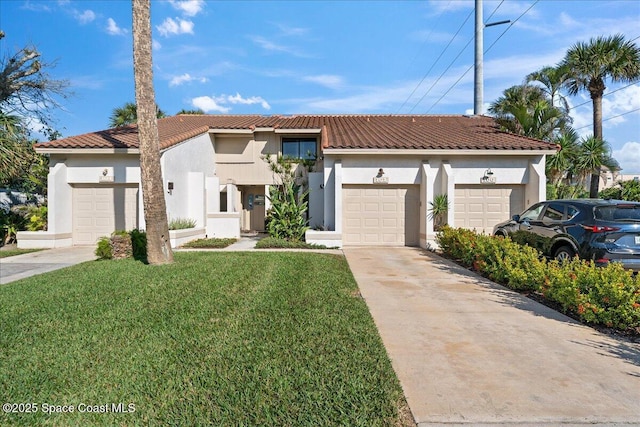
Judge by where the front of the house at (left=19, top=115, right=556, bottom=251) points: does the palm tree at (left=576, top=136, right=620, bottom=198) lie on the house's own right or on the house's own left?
on the house's own left

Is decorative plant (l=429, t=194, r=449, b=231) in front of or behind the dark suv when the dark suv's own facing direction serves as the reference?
in front

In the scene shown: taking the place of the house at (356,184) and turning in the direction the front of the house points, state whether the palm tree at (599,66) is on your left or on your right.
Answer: on your left

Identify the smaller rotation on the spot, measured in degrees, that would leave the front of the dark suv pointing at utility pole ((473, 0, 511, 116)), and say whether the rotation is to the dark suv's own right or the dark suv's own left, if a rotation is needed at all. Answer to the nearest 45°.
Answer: approximately 45° to the dark suv's own right

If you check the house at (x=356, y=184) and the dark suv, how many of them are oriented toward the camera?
1

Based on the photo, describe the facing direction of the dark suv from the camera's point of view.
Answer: facing away from the viewer and to the left of the viewer

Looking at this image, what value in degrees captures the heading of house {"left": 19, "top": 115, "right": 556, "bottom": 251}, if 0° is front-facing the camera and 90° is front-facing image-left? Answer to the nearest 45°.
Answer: approximately 0°

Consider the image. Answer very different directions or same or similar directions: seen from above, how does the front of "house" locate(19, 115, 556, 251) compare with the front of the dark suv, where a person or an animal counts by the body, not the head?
very different directions
